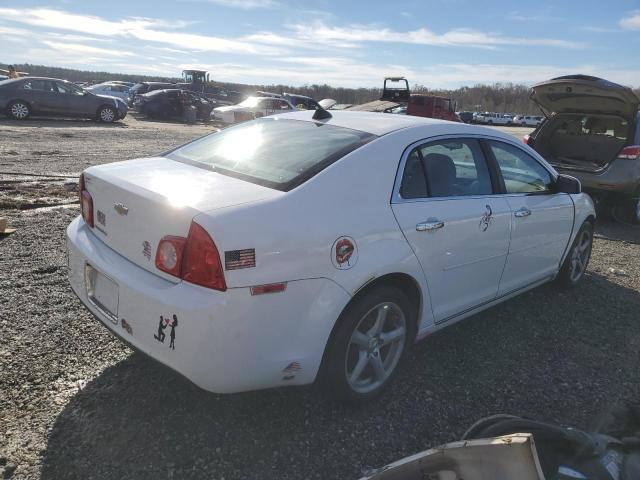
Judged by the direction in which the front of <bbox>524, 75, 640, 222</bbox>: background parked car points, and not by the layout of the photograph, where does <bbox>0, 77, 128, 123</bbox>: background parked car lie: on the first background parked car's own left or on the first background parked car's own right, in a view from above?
on the first background parked car's own left

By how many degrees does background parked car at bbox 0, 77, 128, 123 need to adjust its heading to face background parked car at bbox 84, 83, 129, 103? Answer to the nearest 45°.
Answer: approximately 90° to its left

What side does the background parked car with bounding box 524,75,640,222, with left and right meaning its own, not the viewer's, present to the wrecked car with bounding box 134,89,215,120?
left

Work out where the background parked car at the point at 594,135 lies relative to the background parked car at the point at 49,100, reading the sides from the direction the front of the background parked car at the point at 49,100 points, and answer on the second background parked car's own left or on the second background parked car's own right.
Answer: on the second background parked car's own right

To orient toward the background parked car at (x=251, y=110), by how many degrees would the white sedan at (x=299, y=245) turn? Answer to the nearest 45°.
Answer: approximately 45° to its left

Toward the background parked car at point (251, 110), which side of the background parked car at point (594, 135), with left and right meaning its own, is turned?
left

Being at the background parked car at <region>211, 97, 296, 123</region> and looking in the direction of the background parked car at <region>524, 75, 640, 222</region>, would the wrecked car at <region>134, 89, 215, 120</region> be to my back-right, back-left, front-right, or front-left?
back-right

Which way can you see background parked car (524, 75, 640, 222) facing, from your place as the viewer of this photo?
facing away from the viewer and to the right of the viewer

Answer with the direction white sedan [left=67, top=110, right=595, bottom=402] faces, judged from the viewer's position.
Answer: facing away from the viewer and to the right of the viewer

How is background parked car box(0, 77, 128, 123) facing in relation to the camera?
to the viewer's right
